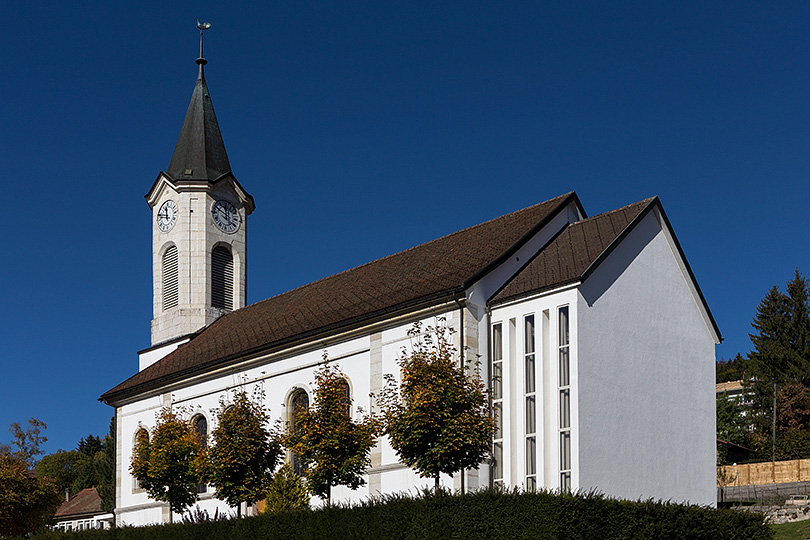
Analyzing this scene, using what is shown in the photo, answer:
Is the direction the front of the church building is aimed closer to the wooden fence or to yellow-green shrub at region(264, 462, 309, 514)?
the yellow-green shrub

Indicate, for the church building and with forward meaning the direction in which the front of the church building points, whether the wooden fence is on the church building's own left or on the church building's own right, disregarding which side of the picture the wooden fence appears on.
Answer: on the church building's own right

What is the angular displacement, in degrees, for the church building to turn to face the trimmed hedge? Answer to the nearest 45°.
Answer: approximately 135° to its left

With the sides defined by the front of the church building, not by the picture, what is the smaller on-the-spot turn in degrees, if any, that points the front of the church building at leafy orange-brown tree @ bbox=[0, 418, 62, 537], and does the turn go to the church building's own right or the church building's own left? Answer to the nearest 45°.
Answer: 0° — it already faces it

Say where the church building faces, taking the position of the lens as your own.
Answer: facing away from the viewer and to the left of the viewer

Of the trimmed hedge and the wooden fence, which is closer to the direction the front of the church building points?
the wooden fence

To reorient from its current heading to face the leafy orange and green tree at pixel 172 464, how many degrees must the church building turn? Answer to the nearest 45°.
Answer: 0° — it already faces it
